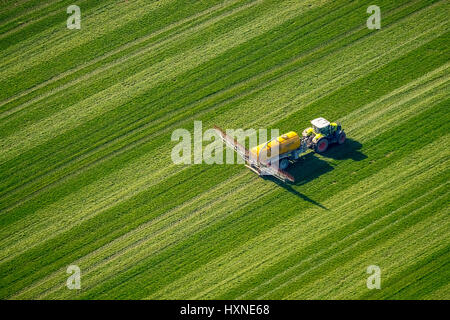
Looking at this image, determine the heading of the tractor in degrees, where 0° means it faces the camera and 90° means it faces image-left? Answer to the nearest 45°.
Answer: approximately 225°

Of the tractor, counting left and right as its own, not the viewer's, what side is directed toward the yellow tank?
back
